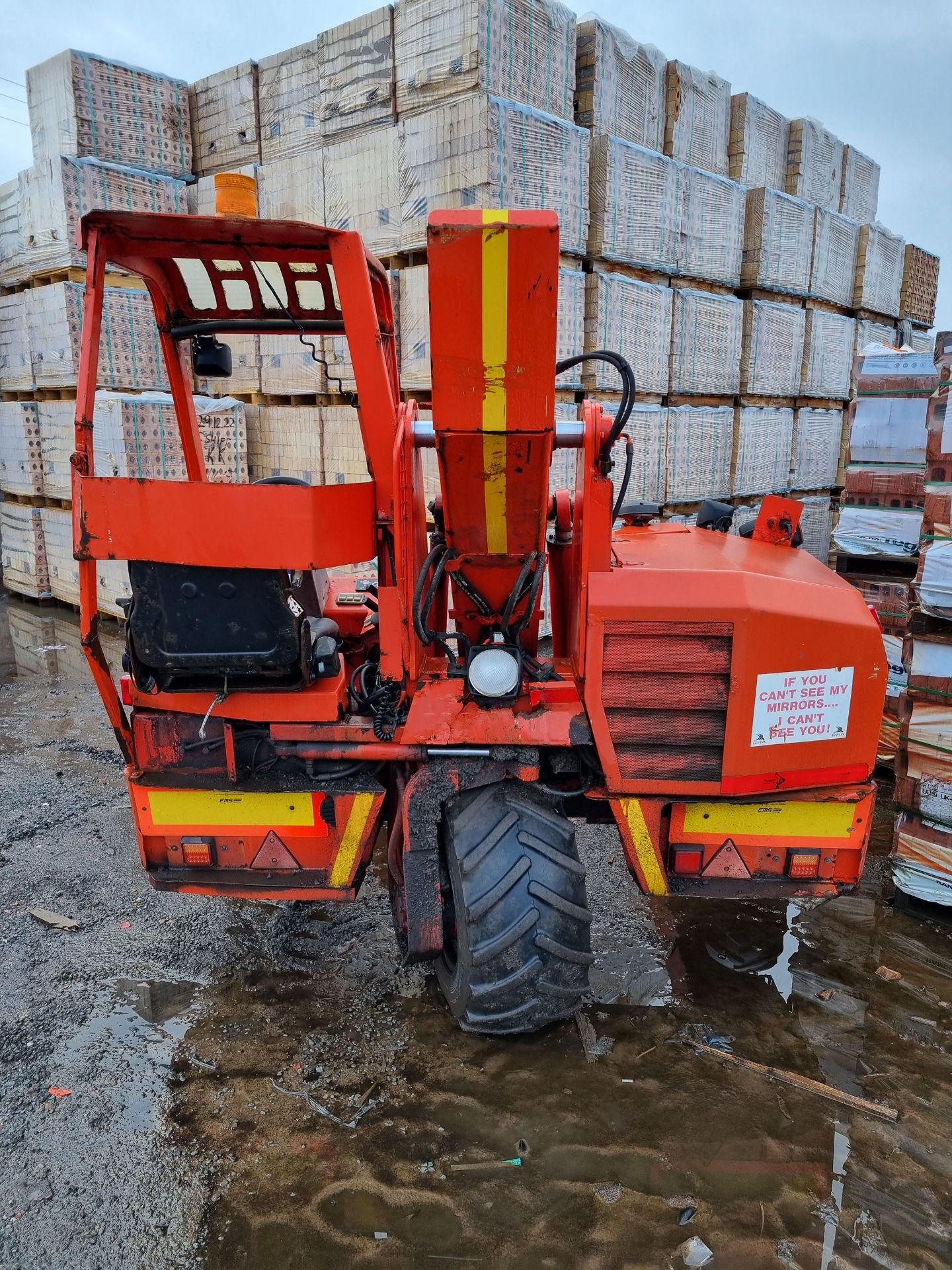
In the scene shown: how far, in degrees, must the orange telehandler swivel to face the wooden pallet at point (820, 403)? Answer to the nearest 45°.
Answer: approximately 45° to its right

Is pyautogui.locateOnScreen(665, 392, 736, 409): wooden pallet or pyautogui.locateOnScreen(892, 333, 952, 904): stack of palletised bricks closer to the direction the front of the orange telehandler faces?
the wooden pallet

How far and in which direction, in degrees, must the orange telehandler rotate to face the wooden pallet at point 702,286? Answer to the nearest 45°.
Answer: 0° — it already faces it

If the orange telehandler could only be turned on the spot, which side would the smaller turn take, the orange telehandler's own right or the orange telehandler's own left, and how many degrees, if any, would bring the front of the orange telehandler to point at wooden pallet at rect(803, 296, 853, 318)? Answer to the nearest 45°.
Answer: approximately 45° to the orange telehandler's own right

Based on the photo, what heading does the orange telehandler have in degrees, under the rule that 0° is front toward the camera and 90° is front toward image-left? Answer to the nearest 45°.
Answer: approximately 180°

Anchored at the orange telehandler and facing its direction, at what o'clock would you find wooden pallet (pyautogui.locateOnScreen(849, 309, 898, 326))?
The wooden pallet is roughly at 1 o'clock from the orange telehandler.

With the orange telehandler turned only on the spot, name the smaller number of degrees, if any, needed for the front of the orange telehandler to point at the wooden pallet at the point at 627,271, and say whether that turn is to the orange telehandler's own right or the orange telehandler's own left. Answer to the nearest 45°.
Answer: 0° — it already faces it

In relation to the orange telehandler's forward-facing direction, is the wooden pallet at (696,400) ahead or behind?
ahead

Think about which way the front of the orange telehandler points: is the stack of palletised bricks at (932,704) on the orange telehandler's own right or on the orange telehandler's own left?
on the orange telehandler's own right

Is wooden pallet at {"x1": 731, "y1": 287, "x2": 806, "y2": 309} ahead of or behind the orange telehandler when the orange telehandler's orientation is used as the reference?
ahead
